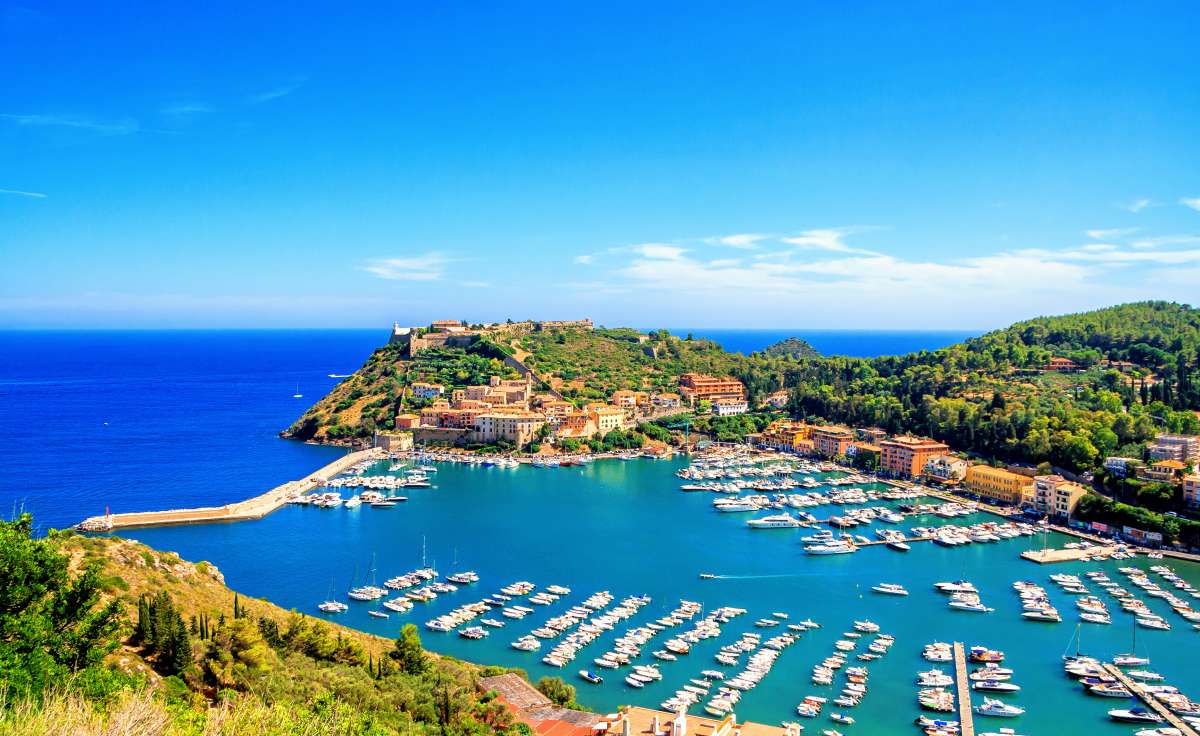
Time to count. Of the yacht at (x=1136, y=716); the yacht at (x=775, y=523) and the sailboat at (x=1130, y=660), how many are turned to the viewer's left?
2

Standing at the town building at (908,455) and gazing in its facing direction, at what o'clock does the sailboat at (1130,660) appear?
The sailboat is roughly at 10 o'clock from the town building.

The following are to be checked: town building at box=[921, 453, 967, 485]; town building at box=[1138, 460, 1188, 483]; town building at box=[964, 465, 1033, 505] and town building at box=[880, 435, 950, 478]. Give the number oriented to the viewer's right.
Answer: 0

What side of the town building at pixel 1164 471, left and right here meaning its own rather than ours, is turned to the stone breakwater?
front

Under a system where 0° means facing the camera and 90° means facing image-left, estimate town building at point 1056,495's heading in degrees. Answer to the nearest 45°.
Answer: approximately 45°

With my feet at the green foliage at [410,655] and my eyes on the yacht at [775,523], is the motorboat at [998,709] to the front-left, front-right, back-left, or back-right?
front-right

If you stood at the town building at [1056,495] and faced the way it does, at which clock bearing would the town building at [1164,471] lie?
the town building at [1164,471] is roughly at 7 o'clock from the town building at [1056,495].

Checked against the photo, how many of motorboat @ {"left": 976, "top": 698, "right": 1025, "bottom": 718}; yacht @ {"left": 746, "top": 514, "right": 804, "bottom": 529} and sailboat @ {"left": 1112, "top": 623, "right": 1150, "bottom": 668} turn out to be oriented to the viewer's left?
1

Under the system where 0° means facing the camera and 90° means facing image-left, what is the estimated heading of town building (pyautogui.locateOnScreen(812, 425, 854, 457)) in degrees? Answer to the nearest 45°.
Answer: approximately 45°

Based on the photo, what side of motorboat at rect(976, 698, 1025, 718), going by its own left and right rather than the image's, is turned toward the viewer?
right

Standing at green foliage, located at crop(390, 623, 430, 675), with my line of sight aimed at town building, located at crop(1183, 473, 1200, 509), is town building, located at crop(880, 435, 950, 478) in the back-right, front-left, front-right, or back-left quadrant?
front-left

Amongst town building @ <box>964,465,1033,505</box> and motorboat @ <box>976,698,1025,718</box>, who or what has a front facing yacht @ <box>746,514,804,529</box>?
the town building

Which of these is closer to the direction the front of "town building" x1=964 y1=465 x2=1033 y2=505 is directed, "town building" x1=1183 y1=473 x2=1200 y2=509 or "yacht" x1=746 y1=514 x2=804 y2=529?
the yacht
